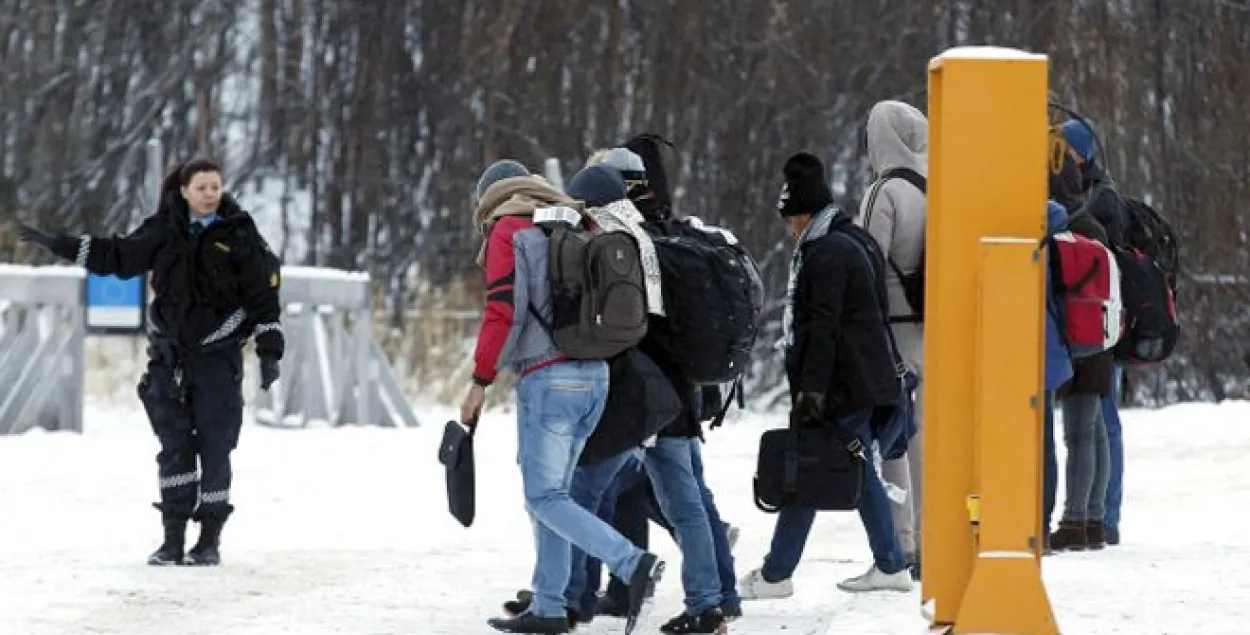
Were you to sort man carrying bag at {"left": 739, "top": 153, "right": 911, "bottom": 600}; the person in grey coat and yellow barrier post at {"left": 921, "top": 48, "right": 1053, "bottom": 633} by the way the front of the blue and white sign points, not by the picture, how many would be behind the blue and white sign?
0

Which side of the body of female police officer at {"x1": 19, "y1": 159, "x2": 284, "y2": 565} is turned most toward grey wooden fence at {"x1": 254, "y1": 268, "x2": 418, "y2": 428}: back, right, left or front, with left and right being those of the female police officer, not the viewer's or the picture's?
back

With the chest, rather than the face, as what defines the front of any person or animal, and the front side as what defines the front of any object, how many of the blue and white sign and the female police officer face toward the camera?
2

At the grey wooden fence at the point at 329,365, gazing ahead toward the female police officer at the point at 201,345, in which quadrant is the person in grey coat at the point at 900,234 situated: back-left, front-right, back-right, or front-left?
front-left

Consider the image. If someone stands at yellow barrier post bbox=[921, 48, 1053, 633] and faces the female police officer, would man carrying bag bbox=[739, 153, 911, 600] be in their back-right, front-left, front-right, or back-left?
front-right

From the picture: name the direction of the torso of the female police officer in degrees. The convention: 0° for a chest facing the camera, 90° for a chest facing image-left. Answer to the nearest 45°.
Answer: approximately 0°

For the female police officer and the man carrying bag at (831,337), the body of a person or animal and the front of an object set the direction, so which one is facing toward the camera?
the female police officer

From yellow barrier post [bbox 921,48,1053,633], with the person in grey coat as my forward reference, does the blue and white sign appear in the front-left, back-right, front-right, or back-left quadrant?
front-left

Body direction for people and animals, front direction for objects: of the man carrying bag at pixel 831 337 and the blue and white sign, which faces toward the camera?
the blue and white sign

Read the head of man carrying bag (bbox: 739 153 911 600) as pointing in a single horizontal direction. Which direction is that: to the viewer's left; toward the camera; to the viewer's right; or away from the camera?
to the viewer's left

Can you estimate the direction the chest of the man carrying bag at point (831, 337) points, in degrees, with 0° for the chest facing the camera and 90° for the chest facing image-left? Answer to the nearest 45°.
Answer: approximately 90°

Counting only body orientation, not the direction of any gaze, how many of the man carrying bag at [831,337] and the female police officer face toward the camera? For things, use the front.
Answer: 1

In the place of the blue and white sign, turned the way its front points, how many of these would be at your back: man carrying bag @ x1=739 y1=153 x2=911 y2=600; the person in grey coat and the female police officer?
0

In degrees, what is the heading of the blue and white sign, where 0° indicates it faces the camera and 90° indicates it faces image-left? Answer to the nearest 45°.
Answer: approximately 0°

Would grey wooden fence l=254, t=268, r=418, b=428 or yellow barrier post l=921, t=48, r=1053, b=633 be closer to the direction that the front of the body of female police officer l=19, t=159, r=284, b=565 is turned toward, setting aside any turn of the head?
the yellow barrier post

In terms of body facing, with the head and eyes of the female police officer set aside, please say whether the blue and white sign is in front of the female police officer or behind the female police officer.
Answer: behind
